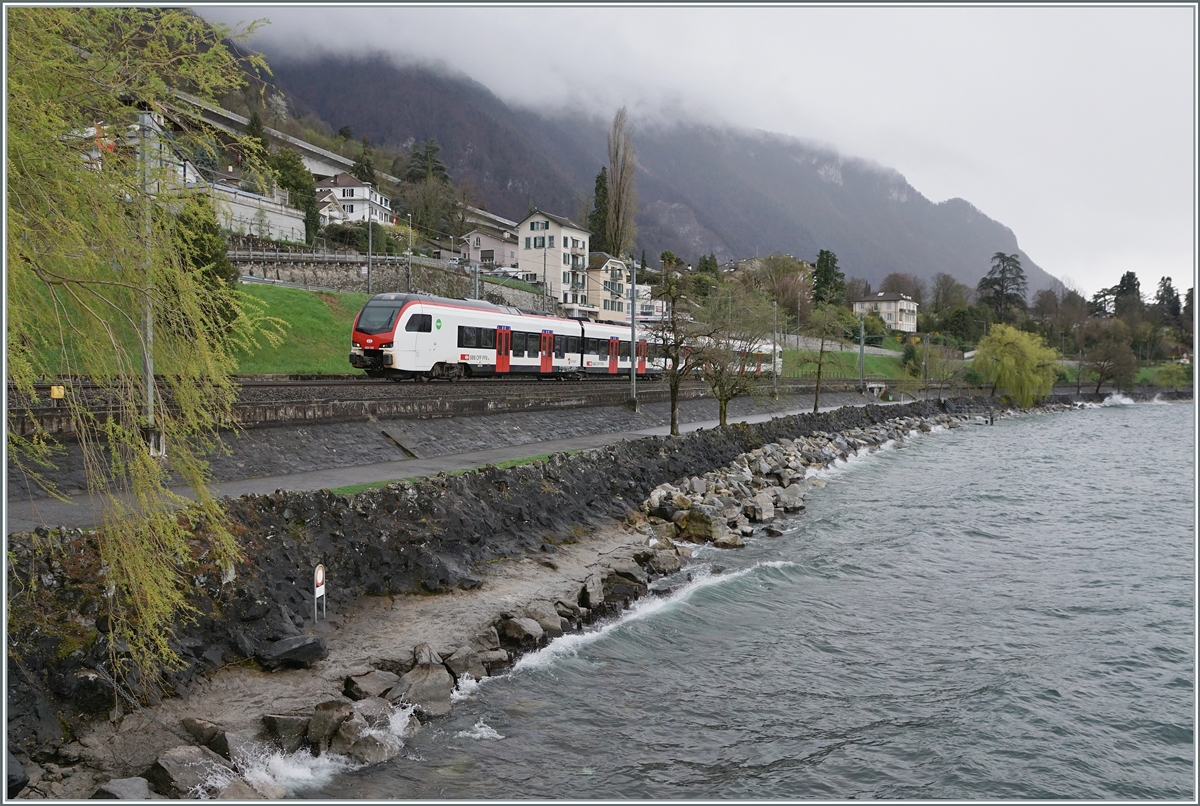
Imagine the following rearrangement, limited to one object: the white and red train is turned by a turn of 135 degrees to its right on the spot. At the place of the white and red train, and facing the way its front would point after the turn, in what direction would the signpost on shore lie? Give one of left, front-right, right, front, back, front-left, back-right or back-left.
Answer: back

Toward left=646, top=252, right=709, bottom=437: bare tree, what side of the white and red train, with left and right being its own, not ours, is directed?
left

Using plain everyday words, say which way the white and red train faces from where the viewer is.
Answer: facing the viewer and to the left of the viewer

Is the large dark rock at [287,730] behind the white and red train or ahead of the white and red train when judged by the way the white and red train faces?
ahead

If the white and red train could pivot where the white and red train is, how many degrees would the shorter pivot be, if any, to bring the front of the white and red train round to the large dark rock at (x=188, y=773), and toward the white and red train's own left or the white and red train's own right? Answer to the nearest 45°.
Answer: approximately 45° to the white and red train's own left

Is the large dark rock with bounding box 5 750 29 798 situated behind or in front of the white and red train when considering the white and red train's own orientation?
in front

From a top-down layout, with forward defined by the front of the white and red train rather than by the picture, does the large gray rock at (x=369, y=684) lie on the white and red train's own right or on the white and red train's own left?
on the white and red train's own left

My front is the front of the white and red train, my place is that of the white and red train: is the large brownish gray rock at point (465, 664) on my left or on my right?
on my left

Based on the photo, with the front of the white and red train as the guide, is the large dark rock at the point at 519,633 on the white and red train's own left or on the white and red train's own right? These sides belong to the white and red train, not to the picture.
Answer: on the white and red train's own left

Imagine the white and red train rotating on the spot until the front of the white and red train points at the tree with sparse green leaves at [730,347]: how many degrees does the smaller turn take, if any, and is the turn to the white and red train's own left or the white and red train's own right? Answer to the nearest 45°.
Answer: approximately 135° to the white and red train's own left

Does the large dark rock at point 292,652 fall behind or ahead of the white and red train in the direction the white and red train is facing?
ahead
